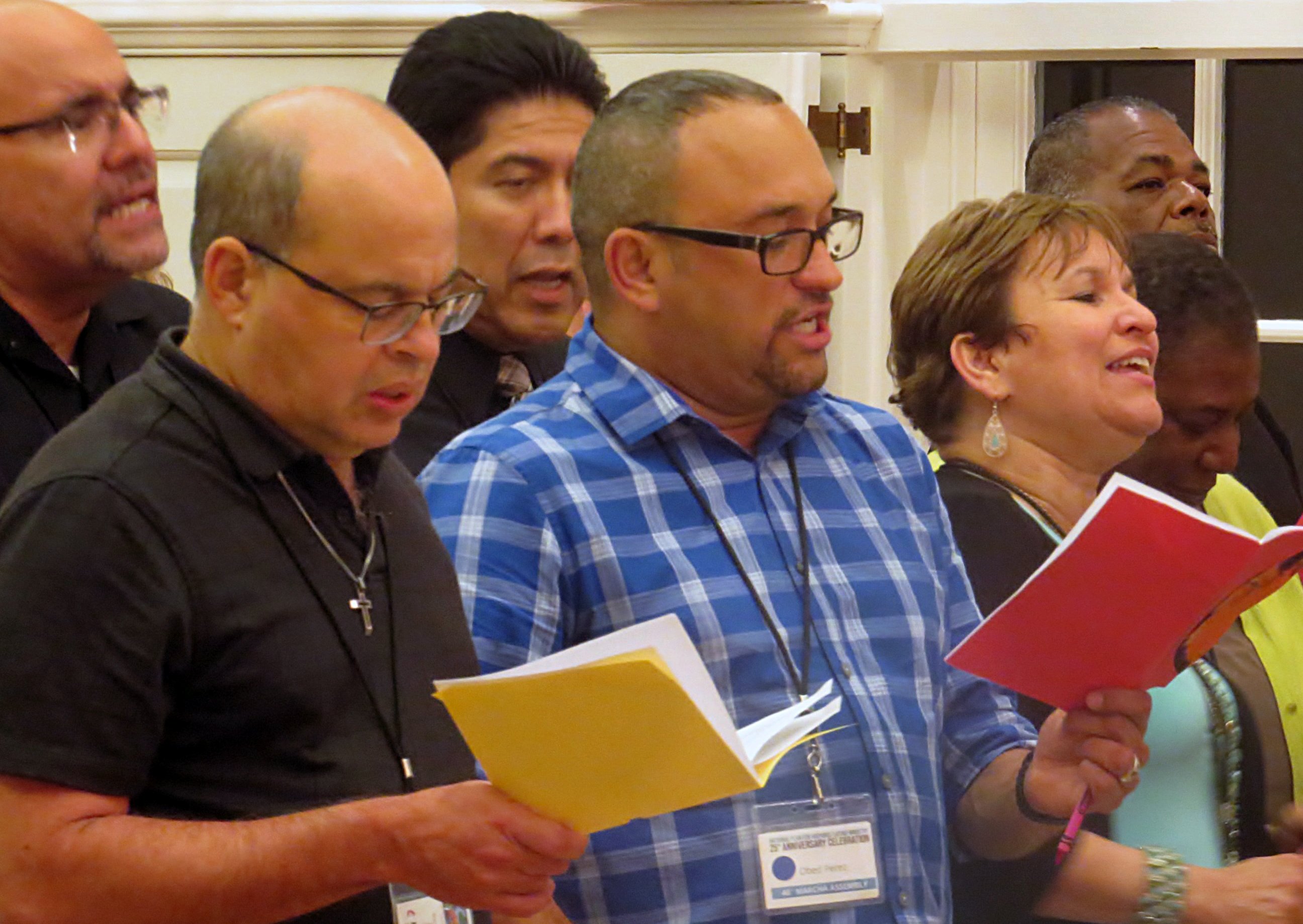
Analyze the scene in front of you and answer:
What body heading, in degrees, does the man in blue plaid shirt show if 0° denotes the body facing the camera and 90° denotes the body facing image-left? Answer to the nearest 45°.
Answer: approximately 315°

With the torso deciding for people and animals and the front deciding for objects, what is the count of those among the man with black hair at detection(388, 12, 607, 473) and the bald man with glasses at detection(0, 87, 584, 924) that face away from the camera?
0

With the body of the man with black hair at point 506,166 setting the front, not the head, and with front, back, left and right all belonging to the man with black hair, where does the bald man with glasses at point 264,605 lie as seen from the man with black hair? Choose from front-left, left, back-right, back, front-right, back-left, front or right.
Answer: front-right

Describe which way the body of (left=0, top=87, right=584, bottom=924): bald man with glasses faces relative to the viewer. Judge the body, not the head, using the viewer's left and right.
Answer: facing the viewer and to the right of the viewer

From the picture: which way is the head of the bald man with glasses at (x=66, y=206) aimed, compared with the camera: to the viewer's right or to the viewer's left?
to the viewer's right

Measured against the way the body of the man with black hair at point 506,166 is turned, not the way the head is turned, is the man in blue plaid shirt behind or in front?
in front

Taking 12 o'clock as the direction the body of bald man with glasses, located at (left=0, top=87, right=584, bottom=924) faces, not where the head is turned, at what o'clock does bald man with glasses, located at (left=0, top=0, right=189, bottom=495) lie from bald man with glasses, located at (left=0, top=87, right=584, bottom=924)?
bald man with glasses, located at (left=0, top=0, right=189, bottom=495) is roughly at 7 o'clock from bald man with glasses, located at (left=0, top=87, right=584, bottom=924).

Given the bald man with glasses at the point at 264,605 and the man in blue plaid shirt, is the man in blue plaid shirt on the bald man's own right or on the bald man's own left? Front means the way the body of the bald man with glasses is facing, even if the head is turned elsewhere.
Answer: on the bald man's own left
